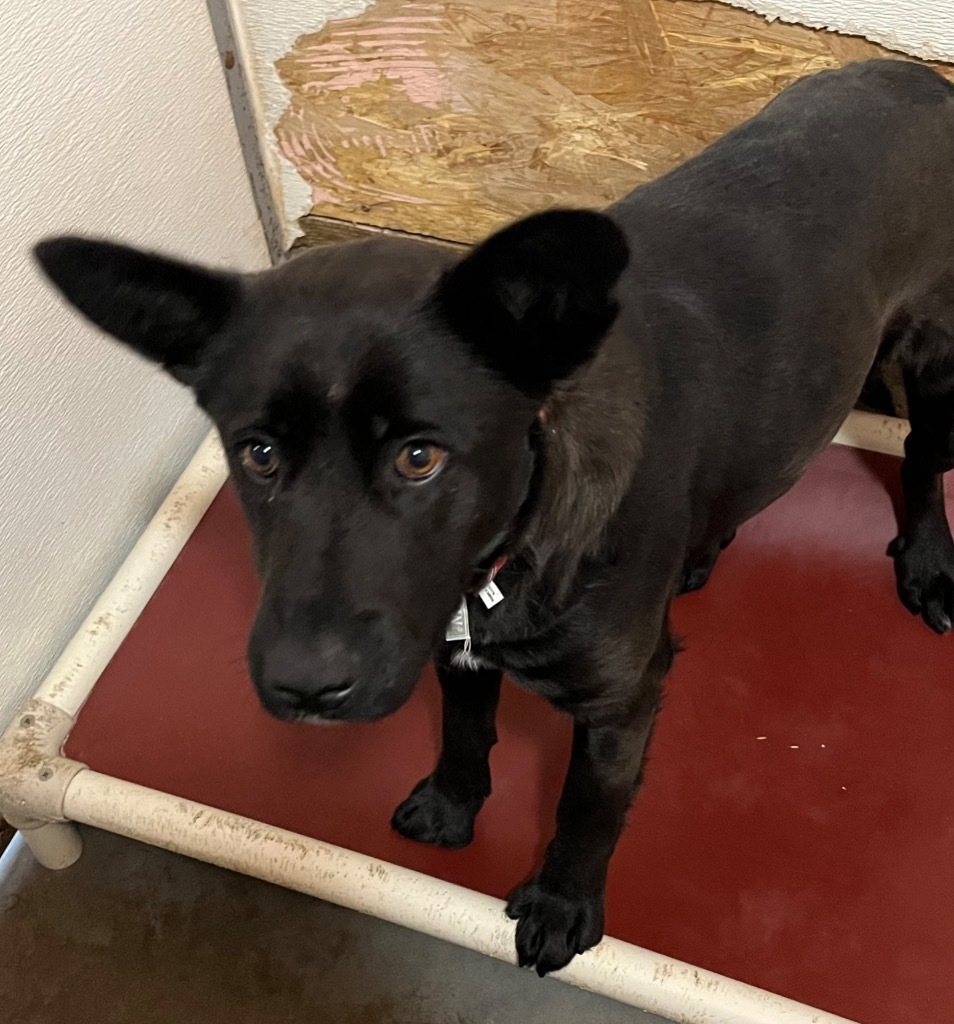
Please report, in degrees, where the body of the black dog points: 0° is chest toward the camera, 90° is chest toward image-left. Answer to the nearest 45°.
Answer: approximately 45°

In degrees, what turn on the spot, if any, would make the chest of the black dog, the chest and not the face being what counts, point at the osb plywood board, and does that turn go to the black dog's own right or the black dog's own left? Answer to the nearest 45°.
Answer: approximately 135° to the black dog's own right
